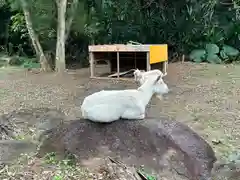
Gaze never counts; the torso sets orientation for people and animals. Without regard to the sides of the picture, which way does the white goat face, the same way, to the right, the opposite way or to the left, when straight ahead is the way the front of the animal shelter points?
to the left

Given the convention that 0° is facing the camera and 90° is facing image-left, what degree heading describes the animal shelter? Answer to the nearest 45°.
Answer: approximately 0°

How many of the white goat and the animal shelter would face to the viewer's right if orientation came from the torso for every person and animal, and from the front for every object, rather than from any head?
1

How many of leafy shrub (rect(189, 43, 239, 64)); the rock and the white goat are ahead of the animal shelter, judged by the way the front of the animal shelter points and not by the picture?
2

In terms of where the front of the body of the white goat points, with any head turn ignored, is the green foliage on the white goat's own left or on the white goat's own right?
on the white goat's own left

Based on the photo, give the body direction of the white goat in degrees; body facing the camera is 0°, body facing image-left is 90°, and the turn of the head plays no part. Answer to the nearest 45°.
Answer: approximately 270°

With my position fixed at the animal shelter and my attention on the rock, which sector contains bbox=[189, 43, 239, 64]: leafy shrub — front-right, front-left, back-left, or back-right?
back-left

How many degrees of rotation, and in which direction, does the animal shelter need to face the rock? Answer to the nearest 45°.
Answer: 0° — it already faces it
